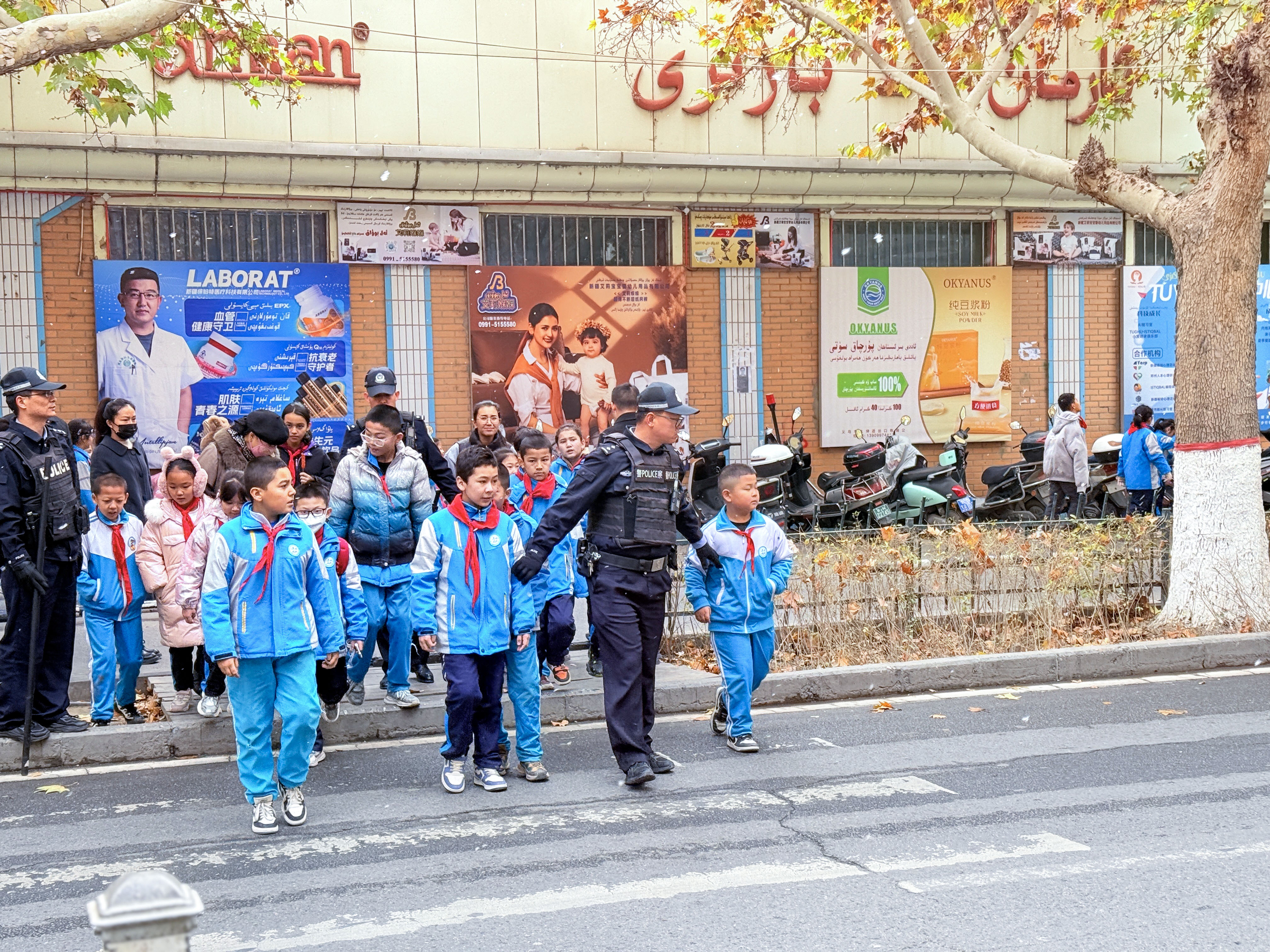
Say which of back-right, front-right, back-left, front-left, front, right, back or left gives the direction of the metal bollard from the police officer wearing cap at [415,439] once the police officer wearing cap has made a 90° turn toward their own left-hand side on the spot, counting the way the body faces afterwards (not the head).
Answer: right

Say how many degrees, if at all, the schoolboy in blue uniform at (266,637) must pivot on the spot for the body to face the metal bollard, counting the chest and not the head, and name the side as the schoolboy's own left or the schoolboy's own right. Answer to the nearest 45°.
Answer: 0° — they already face it

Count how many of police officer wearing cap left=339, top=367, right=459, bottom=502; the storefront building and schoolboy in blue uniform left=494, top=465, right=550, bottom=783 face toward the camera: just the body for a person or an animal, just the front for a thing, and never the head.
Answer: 3

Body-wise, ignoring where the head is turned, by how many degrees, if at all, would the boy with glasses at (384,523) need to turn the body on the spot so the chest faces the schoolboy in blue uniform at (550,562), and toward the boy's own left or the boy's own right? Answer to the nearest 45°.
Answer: approximately 135° to the boy's own left

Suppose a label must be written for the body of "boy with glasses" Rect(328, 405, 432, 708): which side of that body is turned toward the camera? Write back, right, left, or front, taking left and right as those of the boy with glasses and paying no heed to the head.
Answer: front

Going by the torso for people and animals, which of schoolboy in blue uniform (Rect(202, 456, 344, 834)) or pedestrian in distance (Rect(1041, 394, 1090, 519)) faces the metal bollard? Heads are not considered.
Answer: the schoolboy in blue uniform

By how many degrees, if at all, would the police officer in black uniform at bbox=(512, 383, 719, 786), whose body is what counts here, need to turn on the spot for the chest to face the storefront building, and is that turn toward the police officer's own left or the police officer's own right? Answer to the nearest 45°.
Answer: approximately 135° to the police officer's own left

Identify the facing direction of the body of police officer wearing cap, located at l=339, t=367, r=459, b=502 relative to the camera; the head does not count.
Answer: toward the camera

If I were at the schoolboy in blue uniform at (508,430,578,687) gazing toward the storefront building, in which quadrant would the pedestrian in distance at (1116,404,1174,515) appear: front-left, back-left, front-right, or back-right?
front-right

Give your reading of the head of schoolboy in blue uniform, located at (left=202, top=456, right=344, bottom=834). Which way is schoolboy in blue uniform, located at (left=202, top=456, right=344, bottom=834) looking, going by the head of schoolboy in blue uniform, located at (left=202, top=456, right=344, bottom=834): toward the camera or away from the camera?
toward the camera

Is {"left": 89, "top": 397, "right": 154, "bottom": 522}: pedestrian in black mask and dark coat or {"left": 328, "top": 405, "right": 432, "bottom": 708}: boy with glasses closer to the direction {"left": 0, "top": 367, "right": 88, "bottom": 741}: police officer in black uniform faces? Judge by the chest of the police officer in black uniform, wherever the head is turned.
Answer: the boy with glasses

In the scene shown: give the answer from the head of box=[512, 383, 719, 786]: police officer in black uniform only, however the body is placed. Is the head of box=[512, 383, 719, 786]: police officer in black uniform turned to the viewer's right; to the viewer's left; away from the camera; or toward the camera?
to the viewer's right

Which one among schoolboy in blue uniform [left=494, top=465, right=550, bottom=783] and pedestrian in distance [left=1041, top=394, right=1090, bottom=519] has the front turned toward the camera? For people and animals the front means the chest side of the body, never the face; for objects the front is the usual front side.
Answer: the schoolboy in blue uniform

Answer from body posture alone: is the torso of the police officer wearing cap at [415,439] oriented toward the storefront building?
no

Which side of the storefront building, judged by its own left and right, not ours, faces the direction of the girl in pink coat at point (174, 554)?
front

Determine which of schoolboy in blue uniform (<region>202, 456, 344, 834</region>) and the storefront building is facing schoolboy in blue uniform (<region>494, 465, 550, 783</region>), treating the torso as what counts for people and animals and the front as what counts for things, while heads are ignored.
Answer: the storefront building

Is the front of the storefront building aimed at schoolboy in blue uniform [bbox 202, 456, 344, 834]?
yes

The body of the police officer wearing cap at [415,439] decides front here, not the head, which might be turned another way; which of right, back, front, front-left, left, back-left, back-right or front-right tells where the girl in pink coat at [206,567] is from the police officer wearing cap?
front-right

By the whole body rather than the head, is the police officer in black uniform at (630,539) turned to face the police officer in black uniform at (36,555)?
no
